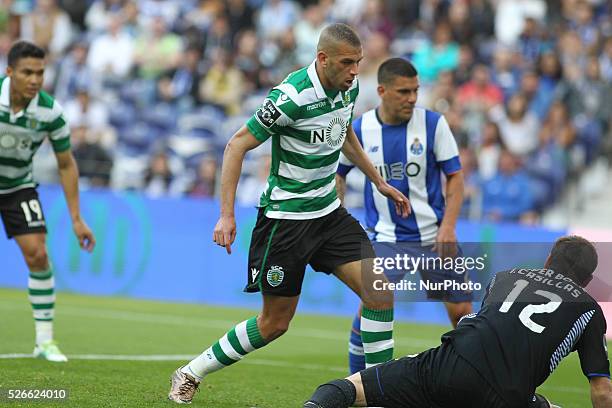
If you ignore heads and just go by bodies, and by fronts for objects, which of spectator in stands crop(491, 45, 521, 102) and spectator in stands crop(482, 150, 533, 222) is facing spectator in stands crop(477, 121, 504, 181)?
spectator in stands crop(491, 45, 521, 102)

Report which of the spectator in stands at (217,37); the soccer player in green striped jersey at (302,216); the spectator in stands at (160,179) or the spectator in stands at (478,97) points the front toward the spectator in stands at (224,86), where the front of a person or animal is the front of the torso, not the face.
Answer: the spectator in stands at (217,37)

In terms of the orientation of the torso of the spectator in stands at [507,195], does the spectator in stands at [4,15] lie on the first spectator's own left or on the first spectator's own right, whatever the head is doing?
on the first spectator's own right

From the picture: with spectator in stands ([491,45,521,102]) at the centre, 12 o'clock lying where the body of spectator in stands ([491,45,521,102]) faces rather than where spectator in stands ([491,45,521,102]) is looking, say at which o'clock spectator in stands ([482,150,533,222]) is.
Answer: spectator in stands ([482,150,533,222]) is roughly at 12 o'clock from spectator in stands ([491,45,521,102]).

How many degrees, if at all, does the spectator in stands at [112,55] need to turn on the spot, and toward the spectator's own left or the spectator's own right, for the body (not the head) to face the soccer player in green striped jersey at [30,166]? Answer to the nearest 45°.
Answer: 0° — they already face them

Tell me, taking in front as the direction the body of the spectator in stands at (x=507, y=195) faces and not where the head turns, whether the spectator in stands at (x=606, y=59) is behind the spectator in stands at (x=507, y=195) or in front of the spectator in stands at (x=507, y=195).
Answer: behind

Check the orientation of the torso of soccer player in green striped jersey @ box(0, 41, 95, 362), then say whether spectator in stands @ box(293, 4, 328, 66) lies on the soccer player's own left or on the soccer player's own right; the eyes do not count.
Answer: on the soccer player's own left

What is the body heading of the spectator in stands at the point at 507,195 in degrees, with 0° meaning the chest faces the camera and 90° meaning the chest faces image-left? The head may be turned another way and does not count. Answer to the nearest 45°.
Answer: approximately 0°
